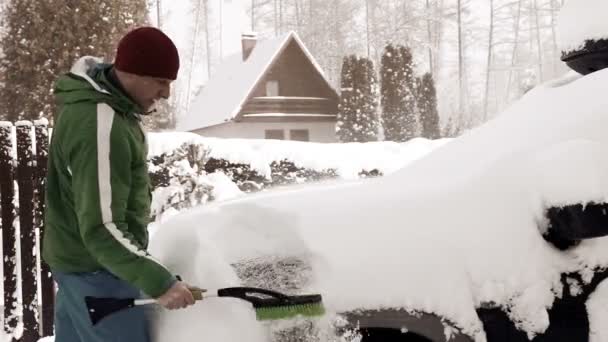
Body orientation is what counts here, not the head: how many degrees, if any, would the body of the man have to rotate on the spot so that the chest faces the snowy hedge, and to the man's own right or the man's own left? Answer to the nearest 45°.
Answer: approximately 90° to the man's own left

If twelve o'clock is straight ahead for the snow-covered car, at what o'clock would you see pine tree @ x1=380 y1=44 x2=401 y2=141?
The pine tree is roughly at 3 o'clock from the snow-covered car.

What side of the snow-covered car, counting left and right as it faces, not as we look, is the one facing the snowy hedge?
right

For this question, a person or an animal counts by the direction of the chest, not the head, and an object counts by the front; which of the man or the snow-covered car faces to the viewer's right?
the man

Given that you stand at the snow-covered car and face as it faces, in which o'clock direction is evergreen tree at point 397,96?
The evergreen tree is roughly at 3 o'clock from the snow-covered car.

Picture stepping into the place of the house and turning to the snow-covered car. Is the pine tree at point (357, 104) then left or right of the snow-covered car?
left

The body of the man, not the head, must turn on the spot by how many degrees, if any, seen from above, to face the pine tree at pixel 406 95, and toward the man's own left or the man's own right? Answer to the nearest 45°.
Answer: approximately 45° to the man's own left

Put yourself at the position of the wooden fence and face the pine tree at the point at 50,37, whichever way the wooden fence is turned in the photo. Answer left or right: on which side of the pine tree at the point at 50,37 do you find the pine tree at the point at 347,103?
right

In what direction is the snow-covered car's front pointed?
to the viewer's left

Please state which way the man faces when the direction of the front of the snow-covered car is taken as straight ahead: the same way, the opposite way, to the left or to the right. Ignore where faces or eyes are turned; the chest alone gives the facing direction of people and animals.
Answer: the opposite way

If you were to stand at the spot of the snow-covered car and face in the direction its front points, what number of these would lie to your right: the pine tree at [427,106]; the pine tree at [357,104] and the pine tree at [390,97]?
3

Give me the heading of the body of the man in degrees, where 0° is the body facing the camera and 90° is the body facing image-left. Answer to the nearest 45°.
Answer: approximately 270°

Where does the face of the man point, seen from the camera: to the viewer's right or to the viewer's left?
to the viewer's right

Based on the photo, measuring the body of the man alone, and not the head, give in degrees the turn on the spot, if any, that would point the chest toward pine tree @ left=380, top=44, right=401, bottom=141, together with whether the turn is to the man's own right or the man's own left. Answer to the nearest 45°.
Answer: approximately 45° to the man's own left
